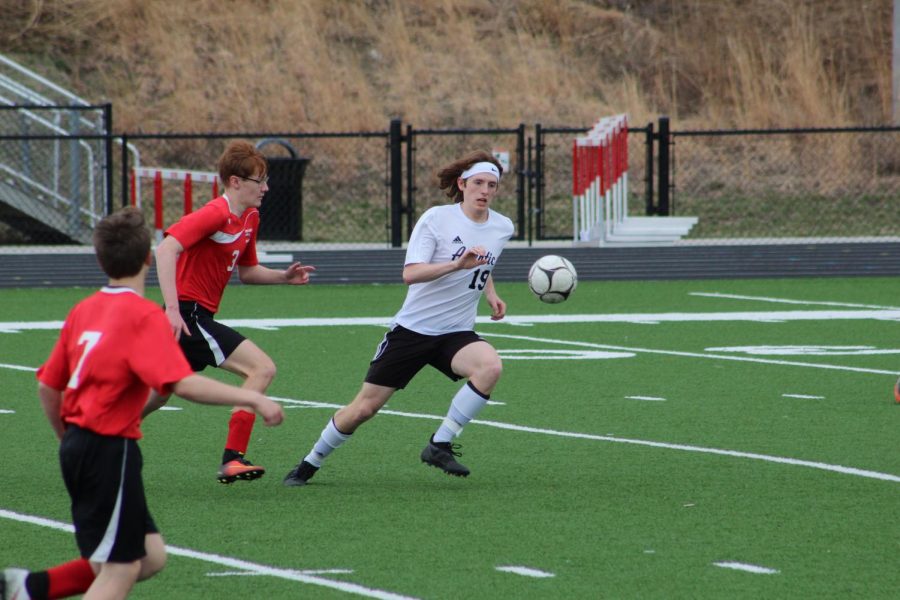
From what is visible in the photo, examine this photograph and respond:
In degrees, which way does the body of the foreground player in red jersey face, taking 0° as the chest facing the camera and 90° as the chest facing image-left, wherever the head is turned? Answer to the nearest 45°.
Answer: approximately 225°

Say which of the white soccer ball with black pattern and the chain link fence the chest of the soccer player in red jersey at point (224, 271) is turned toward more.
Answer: the white soccer ball with black pattern

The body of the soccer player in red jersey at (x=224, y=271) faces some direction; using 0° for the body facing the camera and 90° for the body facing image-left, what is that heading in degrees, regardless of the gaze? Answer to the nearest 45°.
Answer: approximately 270°

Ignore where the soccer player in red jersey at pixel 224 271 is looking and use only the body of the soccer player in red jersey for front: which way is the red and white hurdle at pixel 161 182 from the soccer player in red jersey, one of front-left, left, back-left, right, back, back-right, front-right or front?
left

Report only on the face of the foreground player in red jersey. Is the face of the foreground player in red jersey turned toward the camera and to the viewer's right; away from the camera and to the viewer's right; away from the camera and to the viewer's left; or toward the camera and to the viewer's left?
away from the camera and to the viewer's right

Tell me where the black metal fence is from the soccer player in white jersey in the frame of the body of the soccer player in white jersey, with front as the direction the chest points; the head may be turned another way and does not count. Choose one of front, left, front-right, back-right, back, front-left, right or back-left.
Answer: back-left

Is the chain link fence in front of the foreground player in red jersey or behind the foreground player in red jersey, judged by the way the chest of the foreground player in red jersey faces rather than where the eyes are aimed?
in front

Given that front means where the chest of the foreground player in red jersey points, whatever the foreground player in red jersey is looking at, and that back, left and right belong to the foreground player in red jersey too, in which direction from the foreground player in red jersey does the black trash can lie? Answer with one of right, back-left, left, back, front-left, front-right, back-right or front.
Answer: front-left

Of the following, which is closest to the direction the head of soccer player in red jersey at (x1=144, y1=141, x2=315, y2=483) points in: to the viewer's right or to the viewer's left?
to the viewer's right
